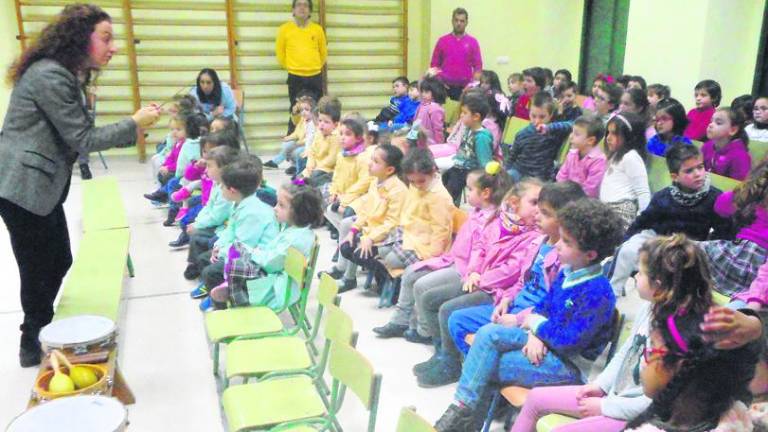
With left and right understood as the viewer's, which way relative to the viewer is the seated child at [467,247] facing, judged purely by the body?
facing to the left of the viewer

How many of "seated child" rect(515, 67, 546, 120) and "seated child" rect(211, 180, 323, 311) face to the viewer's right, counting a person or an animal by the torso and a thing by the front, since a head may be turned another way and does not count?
0

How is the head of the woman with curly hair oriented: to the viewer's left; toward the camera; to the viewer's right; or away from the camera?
to the viewer's right

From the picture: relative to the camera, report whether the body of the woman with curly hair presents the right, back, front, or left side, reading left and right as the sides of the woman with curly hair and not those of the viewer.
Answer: right

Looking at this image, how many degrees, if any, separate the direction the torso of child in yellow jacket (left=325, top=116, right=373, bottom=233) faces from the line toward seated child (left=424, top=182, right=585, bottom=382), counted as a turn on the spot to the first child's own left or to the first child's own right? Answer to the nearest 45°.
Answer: approximately 45° to the first child's own left

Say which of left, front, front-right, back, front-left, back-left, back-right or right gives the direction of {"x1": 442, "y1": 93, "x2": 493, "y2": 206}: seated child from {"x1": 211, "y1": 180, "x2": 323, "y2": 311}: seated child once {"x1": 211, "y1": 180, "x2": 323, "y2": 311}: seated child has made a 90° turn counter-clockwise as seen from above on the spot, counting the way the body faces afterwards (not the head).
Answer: back-left

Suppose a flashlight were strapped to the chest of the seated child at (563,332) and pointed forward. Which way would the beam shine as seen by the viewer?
to the viewer's left

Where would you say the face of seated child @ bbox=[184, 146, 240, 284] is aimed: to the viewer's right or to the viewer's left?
to the viewer's left

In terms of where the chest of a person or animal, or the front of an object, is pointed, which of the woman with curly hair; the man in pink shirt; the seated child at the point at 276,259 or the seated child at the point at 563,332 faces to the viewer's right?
the woman with curly hair

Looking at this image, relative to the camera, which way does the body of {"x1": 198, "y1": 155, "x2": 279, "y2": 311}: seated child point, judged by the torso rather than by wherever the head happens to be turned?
to the viewer's left

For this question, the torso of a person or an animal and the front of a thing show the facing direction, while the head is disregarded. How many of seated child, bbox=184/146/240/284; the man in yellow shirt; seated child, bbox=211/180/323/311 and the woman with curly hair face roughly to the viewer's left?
2

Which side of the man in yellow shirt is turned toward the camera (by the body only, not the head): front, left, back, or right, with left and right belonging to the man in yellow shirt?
front

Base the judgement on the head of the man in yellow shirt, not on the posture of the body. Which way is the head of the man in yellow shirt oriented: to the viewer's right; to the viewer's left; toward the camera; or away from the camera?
toward the camera

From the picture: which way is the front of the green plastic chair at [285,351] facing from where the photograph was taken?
facing to the left of the viewer

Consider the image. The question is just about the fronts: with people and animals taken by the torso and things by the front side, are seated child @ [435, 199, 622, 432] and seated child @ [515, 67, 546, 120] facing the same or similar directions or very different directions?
same or similar directions

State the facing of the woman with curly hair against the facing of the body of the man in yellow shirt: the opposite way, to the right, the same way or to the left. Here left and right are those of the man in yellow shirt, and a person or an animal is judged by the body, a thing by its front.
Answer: to the left

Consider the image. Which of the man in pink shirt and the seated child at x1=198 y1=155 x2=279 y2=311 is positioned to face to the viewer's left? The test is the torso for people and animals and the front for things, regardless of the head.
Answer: the seated child

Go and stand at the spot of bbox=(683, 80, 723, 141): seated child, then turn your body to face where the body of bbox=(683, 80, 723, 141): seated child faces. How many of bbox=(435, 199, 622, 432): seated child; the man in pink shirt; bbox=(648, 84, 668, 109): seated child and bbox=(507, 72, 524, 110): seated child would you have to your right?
3

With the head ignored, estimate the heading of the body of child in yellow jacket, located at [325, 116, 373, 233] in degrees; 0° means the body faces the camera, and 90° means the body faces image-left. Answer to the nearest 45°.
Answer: approximately 45°
